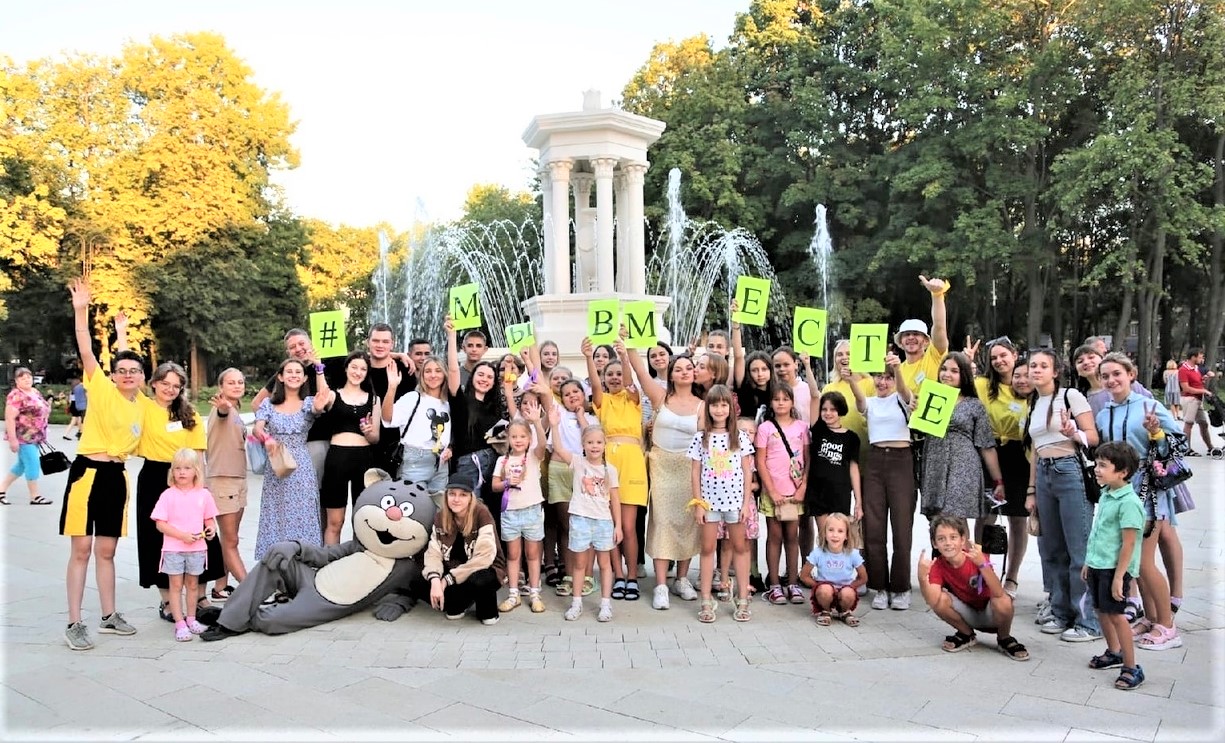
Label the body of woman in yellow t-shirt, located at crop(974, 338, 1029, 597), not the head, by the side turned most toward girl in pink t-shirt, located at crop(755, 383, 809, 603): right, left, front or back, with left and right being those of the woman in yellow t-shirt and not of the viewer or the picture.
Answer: right

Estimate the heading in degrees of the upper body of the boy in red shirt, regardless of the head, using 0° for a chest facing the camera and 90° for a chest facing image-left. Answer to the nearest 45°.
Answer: approximately 0°

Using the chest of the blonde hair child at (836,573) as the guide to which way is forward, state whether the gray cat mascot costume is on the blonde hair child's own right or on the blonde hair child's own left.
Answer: on the blonde hair child's own right

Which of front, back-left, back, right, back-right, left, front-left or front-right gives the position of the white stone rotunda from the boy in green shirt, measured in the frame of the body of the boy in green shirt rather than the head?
right

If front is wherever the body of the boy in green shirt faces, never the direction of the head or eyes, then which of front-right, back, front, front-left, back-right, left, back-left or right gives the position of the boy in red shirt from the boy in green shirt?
front-right

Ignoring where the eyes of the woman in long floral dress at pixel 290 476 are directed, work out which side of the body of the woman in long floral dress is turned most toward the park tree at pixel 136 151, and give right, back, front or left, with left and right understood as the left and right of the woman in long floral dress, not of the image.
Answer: back

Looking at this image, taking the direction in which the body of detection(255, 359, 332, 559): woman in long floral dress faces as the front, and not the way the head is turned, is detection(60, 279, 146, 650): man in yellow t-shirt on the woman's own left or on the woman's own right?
on the woman's own right

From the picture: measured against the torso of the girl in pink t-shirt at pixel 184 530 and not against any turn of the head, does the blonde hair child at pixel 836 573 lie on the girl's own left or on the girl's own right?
on the girl's own left

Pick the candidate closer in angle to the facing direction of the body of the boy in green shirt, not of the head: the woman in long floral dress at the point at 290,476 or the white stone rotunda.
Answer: the woman in long floral dress
